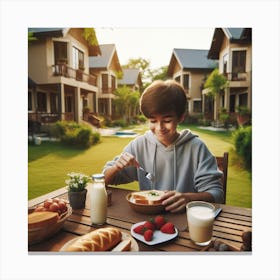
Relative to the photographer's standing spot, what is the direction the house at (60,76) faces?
facing the viewer and to the right of the viewer

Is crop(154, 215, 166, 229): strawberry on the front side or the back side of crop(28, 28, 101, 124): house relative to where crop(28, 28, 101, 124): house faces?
on the front side

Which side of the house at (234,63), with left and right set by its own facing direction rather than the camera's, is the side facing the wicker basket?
front

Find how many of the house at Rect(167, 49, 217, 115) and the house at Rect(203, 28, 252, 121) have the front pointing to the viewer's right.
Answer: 0

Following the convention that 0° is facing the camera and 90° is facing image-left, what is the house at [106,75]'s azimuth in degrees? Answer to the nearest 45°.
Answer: approximately 315°

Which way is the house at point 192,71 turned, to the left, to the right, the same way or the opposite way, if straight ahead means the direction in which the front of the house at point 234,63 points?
the same way

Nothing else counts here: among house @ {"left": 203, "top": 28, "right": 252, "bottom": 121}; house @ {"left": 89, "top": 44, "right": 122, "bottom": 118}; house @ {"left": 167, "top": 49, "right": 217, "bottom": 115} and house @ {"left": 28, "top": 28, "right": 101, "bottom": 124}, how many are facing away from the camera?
0

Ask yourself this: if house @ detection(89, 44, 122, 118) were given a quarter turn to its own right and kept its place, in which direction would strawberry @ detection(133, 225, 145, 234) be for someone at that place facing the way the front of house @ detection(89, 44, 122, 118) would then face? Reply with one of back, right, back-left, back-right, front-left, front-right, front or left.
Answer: front-left

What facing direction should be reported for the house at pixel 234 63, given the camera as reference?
facing the viewer and to the left of the viewer

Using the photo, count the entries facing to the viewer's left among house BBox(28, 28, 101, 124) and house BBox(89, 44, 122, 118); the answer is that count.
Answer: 0

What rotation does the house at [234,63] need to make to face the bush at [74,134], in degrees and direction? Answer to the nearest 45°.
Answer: approximately 45° to its right

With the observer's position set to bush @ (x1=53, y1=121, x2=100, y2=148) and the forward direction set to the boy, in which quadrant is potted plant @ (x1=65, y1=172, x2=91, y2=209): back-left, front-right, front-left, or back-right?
front-right
